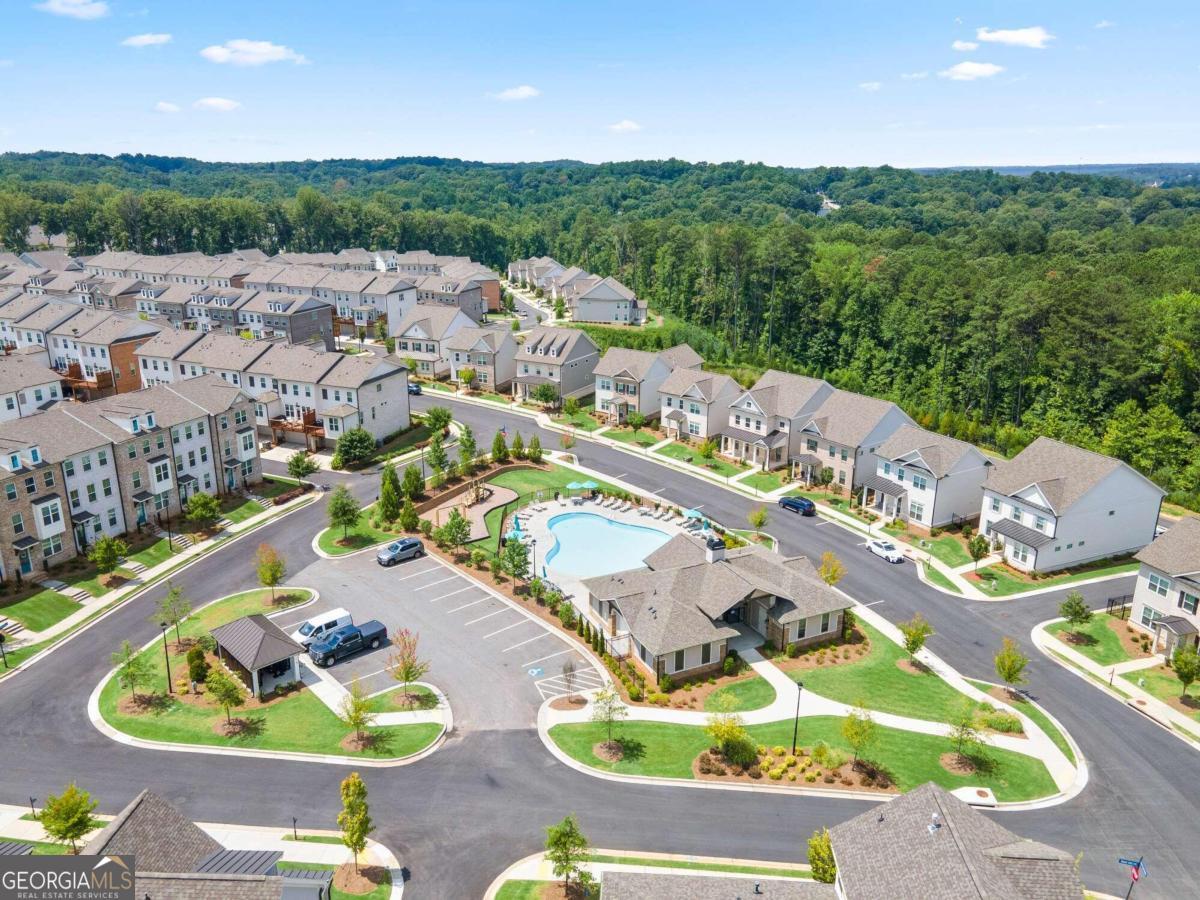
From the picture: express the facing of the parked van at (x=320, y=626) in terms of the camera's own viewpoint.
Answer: facing the viewer and to the left of the viewer

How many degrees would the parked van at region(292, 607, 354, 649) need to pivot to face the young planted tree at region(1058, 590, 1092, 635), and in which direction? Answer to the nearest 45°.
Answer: approximately 135° to its left

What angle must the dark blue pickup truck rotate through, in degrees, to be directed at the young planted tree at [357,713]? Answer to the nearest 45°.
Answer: approximately 45° to its left

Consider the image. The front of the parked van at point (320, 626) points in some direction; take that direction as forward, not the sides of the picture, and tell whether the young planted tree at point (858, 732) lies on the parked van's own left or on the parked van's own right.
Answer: on the parked van's own left

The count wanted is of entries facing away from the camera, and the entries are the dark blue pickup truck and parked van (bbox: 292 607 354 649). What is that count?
0
